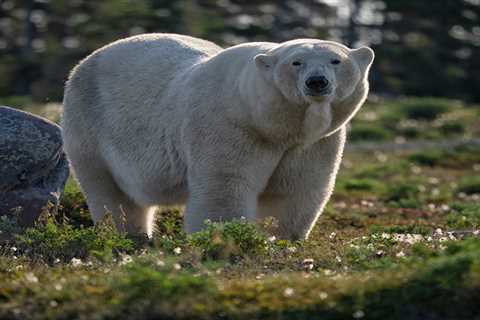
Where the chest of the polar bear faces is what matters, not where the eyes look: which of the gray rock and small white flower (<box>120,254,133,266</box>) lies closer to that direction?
the small white flower

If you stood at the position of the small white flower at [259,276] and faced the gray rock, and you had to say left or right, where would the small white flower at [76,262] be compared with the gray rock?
left

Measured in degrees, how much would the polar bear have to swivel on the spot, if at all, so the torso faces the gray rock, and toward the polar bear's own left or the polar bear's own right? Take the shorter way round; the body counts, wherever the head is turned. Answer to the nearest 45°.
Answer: approximately 135° to the polar bear's own right

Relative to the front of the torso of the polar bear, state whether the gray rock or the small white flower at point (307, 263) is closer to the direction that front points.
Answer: the small white flower

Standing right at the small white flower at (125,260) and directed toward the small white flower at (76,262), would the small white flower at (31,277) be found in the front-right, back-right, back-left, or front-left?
front-left

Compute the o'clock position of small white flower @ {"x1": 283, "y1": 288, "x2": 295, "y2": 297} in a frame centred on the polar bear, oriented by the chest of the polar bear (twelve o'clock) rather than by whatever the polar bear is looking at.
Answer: The small white flower is roughly at 1 o'clock from the polar bear.

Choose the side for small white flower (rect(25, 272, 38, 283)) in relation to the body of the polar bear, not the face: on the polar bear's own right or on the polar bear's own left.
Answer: on the polar bear's own right

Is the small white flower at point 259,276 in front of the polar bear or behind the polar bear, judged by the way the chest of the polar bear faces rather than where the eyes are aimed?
in front

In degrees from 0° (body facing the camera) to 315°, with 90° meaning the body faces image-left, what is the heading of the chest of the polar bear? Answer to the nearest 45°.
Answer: approximately 315°

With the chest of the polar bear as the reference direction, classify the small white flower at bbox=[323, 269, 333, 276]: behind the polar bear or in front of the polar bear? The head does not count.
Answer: in front
